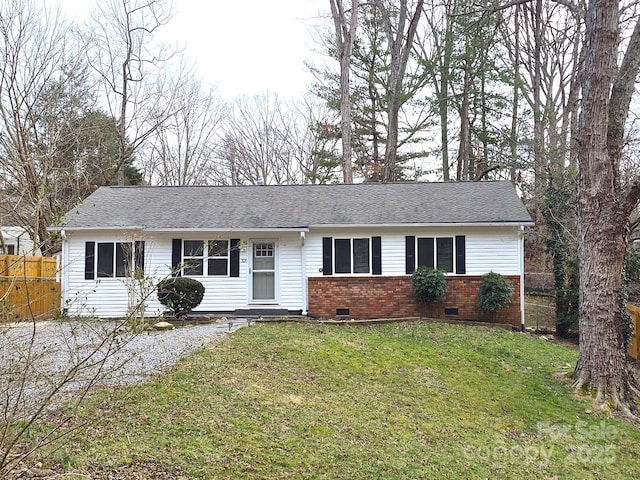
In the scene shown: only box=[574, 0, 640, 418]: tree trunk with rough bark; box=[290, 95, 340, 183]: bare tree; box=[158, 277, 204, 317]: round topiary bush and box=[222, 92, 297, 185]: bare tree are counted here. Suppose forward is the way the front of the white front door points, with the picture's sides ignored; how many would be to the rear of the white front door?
2

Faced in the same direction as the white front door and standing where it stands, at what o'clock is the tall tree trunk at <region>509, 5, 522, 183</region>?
The tall tree trunk is roughly at 8 o'clock from the white front door.

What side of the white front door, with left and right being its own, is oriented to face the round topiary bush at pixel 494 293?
left

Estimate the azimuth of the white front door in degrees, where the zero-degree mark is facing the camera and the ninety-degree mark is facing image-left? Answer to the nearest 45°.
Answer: approximately 0°

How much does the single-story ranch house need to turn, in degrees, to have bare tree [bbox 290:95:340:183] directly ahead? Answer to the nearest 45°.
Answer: approximately 180°

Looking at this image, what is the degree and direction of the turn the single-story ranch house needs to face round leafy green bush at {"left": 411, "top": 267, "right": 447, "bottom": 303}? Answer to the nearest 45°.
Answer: approximately 90° to its left

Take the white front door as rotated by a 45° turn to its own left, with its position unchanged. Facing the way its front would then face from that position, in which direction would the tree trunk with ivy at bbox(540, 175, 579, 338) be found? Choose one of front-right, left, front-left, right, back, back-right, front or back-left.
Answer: front-left

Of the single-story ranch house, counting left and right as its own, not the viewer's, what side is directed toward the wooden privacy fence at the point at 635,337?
left

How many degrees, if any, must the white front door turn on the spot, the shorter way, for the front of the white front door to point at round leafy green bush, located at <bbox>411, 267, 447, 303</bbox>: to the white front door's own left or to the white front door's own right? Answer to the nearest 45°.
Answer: approximately 90° to the white front door's own left

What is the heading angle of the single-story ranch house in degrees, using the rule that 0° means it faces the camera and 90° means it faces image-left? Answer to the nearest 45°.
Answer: approximately 0°
